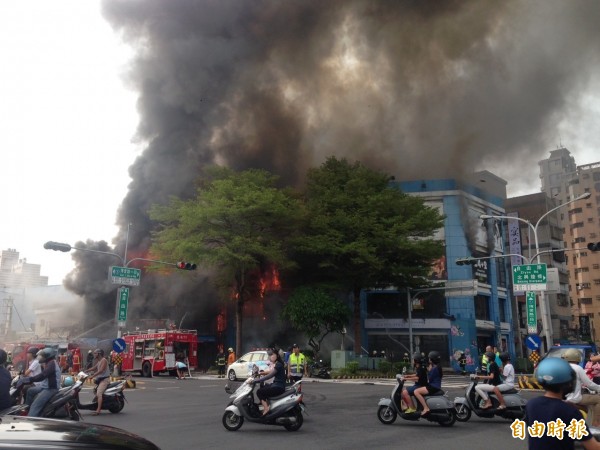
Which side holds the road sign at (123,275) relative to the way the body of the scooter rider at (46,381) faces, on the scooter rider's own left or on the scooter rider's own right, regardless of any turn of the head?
on the scooter rider's own right

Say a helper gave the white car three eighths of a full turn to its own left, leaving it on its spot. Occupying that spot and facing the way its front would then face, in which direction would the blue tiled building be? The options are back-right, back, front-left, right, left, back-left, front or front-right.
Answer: front-left

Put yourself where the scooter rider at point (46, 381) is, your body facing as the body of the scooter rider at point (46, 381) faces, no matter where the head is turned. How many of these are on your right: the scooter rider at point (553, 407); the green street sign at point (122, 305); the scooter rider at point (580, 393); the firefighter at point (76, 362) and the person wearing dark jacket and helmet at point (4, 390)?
2

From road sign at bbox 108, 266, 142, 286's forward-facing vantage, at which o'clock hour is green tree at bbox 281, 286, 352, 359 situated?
The green tree is roughly at 8 o'clock from the road sign.

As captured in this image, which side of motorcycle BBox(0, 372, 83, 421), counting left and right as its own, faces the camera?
left

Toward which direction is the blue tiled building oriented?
toward the camera

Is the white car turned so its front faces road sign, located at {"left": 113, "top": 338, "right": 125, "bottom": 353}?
yes

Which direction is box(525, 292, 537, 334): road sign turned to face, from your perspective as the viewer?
facing the viewer

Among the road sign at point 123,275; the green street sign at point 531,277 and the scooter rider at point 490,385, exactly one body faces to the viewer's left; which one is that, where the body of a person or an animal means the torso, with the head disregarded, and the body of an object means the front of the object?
the scooter rider

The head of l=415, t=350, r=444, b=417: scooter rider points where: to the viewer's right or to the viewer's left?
to the viewer's left

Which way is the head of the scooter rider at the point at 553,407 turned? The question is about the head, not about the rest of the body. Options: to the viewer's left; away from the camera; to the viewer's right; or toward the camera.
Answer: away from the camera

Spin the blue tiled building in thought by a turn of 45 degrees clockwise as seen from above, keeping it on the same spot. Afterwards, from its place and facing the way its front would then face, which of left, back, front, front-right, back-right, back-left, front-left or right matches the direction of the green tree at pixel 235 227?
front

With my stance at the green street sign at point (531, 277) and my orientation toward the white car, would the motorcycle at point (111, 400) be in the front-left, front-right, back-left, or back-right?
front-left

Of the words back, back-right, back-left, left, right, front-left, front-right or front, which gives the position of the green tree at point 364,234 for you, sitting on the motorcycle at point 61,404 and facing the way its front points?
back-right

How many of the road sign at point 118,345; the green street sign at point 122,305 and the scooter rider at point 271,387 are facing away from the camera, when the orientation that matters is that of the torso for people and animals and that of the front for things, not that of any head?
0
